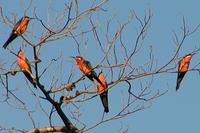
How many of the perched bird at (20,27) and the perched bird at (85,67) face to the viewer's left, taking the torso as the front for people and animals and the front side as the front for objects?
1

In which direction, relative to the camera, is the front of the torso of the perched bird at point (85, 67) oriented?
to the viewer's left

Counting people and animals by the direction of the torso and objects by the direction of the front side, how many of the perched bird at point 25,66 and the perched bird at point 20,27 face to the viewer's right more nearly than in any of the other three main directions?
1

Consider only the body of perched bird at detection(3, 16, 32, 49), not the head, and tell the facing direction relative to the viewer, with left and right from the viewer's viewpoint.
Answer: facing to the right of the viewer

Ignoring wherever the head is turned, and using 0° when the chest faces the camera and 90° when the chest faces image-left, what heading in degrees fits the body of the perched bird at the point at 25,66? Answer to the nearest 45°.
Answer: approximately 45°
